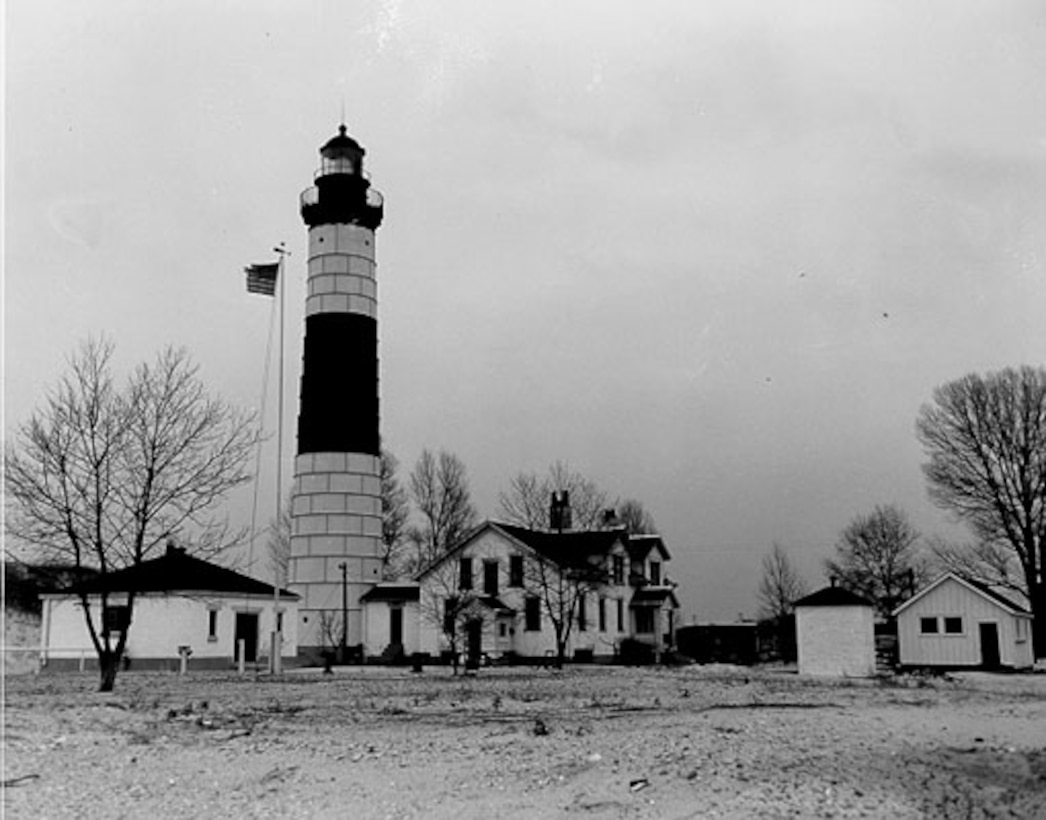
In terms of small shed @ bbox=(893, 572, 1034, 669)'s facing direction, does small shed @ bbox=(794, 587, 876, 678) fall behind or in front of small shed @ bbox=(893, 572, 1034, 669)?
in front

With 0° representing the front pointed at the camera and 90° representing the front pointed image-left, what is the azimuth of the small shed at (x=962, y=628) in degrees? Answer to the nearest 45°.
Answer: approximately 0°

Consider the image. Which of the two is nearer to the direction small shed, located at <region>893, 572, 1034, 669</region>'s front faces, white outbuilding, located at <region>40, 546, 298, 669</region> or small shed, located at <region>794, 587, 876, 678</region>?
the small shed

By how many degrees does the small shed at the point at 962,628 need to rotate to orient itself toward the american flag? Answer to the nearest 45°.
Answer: approximately 45° to its right

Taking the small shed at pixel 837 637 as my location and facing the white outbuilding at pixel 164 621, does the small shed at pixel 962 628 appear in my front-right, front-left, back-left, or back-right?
back-right

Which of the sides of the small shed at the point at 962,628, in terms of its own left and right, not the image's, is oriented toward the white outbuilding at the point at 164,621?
right
